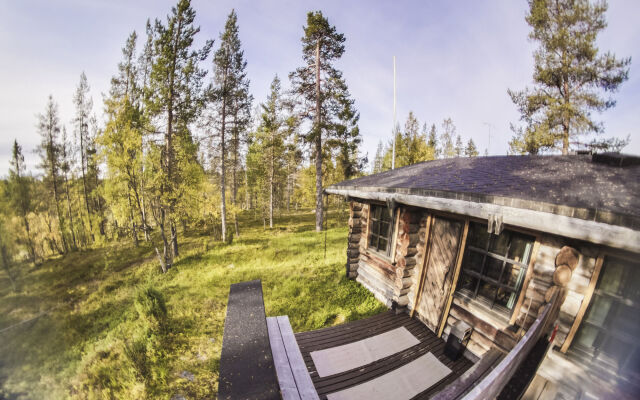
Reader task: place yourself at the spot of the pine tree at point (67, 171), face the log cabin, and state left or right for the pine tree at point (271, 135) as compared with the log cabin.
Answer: left

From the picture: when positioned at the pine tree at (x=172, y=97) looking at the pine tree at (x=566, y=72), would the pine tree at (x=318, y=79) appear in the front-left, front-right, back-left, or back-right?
front-left

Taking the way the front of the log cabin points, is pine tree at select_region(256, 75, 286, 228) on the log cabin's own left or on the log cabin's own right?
on the log cabin's own right

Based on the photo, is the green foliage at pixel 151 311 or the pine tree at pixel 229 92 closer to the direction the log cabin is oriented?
the green foliage

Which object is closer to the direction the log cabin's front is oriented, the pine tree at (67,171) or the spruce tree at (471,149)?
the pine tree

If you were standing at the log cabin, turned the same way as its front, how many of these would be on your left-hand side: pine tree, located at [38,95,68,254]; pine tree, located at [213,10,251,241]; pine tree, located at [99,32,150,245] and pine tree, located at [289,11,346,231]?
0

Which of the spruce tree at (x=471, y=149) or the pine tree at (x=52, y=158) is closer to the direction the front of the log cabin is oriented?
the pine tree

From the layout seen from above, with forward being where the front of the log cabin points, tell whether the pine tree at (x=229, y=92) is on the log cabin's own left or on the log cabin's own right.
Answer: on the log cabin's own right

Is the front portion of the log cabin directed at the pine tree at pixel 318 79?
no

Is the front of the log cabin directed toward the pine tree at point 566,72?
no

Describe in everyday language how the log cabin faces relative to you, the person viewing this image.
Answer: facing the viewer and to the left of the viewer

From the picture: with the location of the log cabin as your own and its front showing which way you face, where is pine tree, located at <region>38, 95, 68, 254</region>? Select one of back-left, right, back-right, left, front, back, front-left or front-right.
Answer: front-right

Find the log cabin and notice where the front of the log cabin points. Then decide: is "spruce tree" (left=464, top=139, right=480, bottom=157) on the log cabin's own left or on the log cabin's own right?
on the log cabin's own right

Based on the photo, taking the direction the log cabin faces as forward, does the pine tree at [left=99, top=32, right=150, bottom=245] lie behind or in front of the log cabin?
in front

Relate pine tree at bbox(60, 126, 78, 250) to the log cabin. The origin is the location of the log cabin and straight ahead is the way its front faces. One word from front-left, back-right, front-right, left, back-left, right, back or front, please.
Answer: front-right

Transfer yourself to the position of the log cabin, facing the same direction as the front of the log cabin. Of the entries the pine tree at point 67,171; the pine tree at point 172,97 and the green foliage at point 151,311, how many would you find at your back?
0

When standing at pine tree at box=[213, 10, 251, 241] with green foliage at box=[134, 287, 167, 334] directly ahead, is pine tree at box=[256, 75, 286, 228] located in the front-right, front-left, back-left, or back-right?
back-left

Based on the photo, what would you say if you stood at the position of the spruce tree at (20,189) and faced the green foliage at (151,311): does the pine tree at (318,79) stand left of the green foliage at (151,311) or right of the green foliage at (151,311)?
left
